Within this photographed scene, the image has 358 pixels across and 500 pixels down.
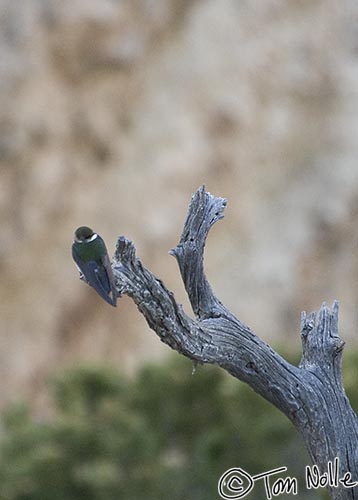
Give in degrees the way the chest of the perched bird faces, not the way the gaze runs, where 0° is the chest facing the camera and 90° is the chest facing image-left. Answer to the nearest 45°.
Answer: approximately 135°
